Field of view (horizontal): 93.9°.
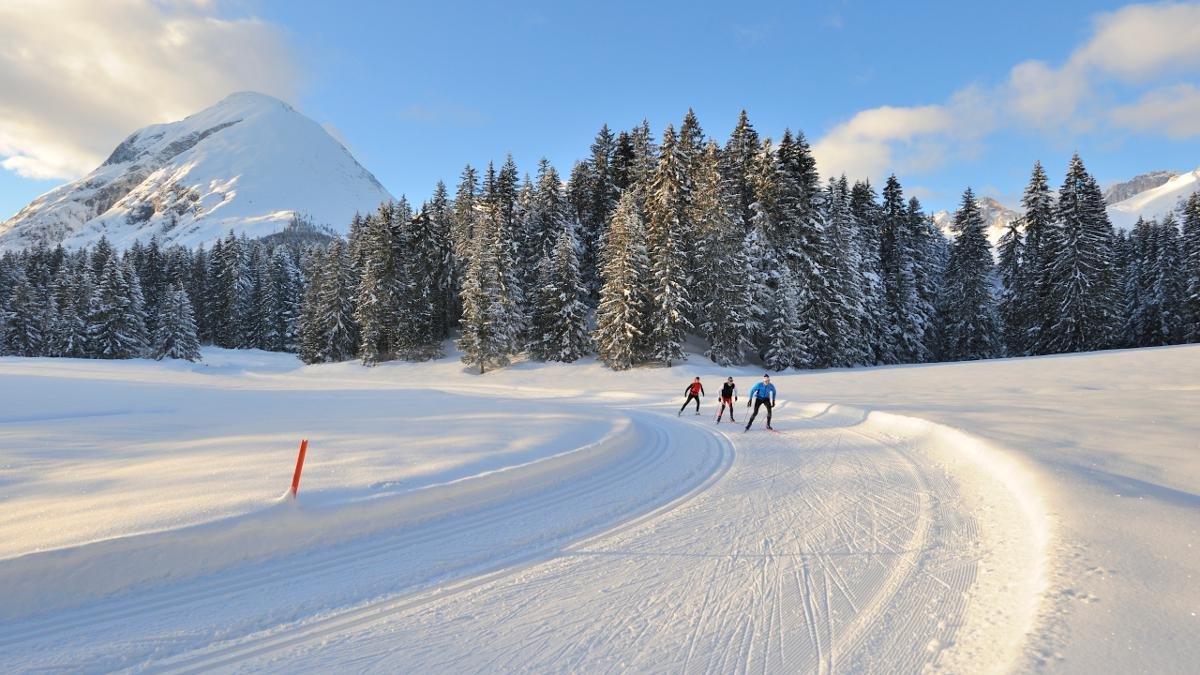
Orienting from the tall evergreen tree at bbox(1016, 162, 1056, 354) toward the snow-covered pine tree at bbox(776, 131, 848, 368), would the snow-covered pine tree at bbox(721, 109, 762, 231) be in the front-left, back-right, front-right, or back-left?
front-right

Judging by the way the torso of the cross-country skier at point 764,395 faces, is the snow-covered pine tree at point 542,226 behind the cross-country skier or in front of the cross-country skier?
behind

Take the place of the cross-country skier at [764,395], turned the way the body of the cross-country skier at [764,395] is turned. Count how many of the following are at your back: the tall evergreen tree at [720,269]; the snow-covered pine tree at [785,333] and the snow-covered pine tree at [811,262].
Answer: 3

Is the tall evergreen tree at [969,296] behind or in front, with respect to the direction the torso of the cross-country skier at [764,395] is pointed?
behind

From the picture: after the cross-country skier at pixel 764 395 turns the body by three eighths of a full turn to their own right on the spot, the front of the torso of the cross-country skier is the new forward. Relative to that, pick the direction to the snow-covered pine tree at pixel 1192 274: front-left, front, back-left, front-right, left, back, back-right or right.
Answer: right

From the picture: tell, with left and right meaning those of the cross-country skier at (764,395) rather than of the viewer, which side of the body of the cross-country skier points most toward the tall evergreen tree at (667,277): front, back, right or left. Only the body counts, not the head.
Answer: back

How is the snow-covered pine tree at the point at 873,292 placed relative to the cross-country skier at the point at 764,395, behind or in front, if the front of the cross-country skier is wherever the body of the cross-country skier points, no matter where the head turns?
behind

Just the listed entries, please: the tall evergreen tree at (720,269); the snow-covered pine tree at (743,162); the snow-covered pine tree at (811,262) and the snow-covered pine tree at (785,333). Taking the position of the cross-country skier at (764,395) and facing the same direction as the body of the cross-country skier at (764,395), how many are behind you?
4

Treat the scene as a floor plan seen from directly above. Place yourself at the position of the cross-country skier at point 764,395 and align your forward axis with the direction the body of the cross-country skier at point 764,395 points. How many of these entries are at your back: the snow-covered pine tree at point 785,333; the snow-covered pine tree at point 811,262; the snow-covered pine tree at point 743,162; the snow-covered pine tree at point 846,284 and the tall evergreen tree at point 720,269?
5

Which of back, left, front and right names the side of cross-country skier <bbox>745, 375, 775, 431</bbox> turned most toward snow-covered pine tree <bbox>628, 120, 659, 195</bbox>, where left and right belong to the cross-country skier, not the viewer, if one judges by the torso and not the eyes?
back

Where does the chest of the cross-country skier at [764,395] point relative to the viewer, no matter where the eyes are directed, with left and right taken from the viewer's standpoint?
facing the viewer

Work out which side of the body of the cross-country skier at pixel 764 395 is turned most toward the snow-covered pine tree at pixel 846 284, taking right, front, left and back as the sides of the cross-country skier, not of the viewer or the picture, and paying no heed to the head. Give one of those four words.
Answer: back

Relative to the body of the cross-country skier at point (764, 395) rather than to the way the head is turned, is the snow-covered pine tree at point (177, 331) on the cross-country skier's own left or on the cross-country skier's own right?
on the cross-country skier's own right

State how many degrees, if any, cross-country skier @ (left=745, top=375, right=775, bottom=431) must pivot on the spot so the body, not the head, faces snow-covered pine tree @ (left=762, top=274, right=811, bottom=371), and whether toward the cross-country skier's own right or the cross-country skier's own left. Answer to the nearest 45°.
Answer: approximately 180°

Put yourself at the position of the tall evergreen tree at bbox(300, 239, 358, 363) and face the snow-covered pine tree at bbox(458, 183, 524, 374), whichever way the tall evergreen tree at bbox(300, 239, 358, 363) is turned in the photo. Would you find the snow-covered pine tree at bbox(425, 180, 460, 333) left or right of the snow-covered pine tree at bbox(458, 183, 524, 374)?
left

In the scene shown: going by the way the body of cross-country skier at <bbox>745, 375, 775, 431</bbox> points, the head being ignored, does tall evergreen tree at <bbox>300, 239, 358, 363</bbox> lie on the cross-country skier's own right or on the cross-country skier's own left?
on the cross-country skier's own right

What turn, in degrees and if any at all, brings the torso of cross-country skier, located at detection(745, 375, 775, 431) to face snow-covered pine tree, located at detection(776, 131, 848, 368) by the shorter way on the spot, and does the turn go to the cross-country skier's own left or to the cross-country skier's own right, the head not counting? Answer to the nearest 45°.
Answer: approximately 180°
